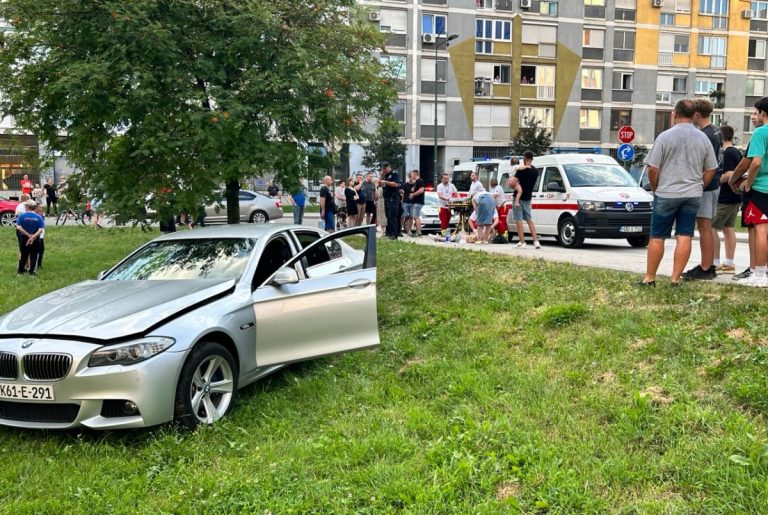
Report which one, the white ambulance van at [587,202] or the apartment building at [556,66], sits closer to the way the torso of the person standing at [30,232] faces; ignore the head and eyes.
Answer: the apartment building

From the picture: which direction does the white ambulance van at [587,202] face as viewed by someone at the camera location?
facing the viewer and to the right of the viewer

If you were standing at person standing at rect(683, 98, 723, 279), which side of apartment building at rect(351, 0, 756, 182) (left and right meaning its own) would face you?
front

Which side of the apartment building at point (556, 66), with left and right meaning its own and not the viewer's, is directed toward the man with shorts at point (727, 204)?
front

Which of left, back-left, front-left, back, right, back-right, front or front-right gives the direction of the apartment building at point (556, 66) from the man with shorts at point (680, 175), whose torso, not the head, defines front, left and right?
front

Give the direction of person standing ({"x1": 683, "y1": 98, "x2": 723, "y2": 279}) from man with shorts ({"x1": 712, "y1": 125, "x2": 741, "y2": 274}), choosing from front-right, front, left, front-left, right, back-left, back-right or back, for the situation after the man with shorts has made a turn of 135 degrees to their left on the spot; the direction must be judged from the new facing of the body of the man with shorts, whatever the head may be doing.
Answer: front

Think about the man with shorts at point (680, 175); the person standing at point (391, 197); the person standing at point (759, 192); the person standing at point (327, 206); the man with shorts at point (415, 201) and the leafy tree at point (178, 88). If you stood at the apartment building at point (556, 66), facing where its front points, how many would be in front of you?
6

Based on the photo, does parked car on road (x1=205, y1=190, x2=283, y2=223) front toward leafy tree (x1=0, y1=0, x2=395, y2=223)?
no

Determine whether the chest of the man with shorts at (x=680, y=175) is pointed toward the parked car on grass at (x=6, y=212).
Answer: no

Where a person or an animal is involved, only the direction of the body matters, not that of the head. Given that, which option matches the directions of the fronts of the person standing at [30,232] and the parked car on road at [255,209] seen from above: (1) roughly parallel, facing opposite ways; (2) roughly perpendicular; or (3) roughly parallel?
roughly perpendicular

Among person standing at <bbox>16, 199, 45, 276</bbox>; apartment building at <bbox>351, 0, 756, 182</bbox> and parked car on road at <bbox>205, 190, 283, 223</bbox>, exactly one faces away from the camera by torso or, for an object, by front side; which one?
the person standing

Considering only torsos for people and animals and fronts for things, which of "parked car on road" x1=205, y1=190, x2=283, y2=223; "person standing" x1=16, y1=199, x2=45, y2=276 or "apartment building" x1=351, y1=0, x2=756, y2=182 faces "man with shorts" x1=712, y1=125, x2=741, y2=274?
the apartment building

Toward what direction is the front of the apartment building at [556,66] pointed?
toward the camera

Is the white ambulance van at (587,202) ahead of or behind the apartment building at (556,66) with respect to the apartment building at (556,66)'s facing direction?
ahead

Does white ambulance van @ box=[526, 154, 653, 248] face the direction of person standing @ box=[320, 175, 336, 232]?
no

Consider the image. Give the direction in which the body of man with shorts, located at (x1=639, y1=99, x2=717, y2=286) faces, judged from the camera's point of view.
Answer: away from the camera

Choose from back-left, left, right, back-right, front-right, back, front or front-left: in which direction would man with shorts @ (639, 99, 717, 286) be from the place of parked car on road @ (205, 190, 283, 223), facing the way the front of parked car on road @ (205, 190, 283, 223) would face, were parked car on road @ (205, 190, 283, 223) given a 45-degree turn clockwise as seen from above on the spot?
back-left
